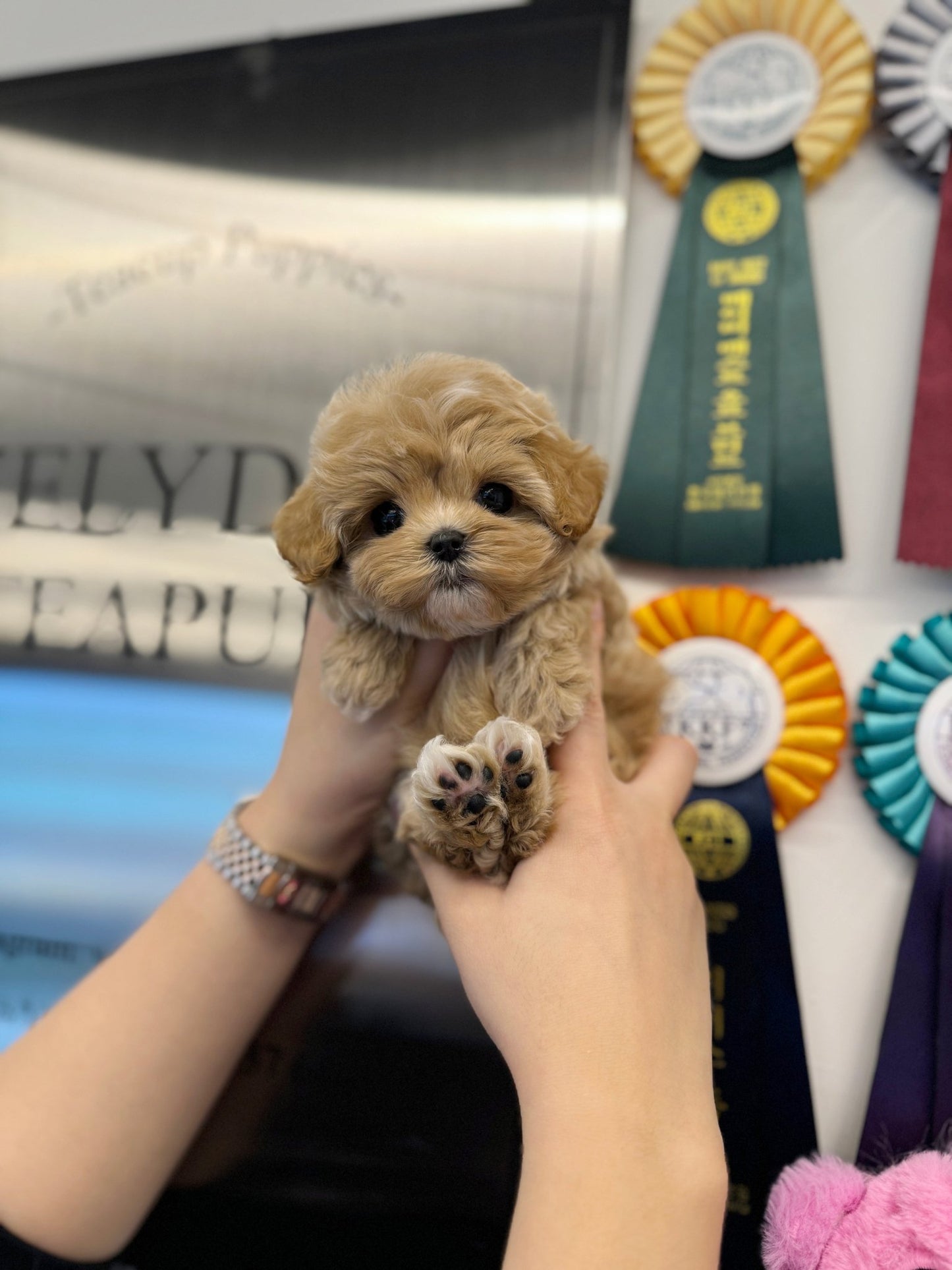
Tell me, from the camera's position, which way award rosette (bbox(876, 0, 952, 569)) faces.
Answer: facing the viewer

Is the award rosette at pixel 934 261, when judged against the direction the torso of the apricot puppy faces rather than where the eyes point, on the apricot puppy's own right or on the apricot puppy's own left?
on the apricot puppy's own left

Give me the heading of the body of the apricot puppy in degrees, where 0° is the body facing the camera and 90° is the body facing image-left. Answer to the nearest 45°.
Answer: approximately 0°

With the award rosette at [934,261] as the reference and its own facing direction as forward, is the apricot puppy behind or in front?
in front

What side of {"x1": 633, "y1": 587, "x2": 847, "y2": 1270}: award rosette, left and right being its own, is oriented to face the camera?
front

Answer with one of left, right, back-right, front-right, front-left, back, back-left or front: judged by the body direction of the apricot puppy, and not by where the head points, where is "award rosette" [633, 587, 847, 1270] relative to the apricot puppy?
back-left

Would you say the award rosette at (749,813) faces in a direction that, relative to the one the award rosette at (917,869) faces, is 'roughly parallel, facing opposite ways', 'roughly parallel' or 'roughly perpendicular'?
roughly parallel
